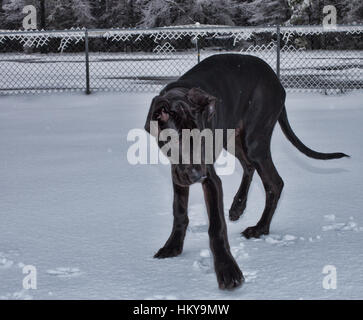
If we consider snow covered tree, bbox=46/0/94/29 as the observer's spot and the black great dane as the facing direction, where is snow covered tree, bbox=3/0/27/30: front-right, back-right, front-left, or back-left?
back-right

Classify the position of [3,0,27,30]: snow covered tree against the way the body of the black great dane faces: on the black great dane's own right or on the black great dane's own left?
on the black great dane's own right

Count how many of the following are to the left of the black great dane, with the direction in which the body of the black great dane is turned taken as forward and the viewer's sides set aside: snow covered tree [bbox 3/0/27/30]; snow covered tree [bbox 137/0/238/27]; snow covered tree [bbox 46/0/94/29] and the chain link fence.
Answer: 0

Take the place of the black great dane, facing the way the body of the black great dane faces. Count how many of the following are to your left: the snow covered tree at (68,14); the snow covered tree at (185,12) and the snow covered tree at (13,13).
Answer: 0

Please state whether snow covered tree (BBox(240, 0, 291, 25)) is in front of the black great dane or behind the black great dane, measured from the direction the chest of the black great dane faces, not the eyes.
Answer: behind

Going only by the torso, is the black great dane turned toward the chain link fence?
no

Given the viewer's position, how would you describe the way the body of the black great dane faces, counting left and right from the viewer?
facing the viewer and to the left of the viewer

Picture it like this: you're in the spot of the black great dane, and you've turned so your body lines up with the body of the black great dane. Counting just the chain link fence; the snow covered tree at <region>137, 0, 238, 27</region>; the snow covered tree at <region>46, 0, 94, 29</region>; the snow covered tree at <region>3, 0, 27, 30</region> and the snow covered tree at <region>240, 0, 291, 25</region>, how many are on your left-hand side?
0

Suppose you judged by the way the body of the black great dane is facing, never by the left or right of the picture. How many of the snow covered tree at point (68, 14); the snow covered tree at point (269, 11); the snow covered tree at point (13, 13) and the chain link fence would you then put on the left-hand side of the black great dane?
0

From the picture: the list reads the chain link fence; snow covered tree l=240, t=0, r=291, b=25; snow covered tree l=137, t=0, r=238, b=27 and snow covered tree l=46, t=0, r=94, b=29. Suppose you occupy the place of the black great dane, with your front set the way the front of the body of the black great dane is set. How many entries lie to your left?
0

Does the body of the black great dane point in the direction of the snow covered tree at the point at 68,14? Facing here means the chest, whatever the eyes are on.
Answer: no

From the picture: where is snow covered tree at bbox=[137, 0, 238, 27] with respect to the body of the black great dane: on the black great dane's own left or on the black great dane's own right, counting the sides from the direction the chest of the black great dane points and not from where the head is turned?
on the black great dane's own right
